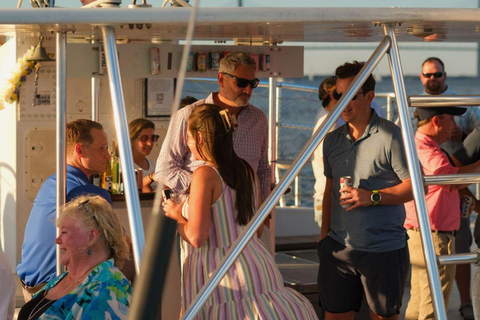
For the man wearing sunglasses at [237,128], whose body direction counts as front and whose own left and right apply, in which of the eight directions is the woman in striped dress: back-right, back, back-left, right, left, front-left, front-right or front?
front-right

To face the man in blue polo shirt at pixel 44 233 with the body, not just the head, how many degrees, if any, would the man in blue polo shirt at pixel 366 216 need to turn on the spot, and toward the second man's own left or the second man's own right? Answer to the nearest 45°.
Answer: approximately 45° to the second man's own right

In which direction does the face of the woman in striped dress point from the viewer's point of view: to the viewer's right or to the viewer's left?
to the viewer's left

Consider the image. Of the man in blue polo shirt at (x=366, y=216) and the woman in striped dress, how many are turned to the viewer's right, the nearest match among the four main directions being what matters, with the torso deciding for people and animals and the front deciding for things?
0

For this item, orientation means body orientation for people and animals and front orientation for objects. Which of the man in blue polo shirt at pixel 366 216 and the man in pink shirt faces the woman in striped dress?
the man in blue polo shirt

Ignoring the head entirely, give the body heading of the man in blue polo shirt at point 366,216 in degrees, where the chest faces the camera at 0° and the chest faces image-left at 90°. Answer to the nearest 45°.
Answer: approximately 45°

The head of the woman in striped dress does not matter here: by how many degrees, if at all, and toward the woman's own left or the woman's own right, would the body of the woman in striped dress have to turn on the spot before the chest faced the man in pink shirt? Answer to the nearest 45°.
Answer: approximately 90° to the woman's own right

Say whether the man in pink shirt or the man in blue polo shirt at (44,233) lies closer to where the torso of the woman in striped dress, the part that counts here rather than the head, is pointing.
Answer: the man in blue polo shirt

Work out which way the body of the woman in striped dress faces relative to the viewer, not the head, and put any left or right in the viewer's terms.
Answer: facing away from the viewer and to the left of the viewer

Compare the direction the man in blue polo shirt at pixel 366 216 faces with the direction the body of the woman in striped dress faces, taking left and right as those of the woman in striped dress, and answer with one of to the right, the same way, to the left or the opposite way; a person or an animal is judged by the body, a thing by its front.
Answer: to the left

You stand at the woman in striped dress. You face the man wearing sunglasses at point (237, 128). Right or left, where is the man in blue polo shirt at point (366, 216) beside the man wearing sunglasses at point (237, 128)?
right
